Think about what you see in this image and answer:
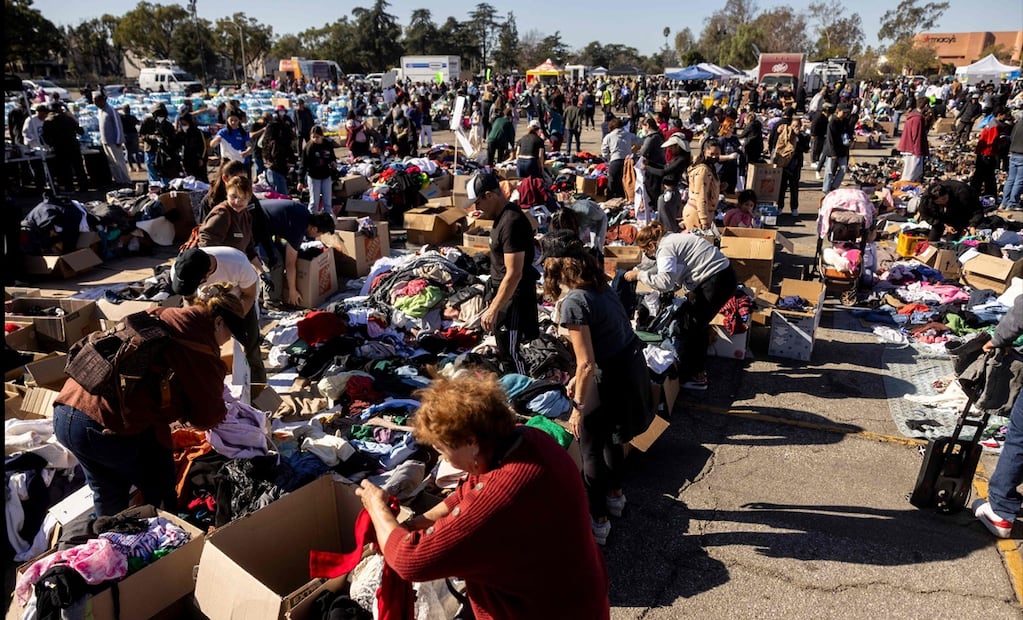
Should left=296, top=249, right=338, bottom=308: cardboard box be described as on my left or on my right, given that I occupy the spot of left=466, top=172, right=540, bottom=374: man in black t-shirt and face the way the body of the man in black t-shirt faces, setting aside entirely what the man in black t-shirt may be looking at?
on my right

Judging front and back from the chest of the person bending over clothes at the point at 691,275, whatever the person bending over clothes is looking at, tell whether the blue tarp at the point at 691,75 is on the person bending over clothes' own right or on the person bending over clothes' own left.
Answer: on the person bending over clothes' own right

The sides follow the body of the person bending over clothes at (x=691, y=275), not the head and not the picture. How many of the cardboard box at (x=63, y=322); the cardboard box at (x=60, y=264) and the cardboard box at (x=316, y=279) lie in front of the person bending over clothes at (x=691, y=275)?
3

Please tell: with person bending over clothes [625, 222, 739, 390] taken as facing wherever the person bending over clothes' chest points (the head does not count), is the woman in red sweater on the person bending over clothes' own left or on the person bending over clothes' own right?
on the person bending over clothes' own left

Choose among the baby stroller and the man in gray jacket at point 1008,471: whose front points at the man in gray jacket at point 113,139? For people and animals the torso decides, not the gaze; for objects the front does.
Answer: the man in gray jacket at point 1008,471

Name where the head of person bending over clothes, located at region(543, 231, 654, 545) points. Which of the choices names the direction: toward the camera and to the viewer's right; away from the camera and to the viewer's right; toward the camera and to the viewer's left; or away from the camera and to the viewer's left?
away from the camera and to the viewer's left

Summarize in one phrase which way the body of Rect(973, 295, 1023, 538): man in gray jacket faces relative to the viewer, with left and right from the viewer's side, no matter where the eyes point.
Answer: facing to the left of the viewer

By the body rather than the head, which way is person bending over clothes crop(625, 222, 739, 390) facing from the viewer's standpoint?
to the viewer's left

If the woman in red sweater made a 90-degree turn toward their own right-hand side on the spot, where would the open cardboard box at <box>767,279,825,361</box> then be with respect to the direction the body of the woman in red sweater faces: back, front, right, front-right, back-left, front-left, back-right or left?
front-right

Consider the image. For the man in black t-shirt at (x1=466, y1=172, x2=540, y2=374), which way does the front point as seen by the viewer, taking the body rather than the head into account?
to the viewer's left

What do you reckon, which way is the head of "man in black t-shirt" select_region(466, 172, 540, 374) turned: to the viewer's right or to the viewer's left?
to the viewer's left

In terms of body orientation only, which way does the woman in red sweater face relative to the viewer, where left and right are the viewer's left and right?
facing to the left of the viewer
